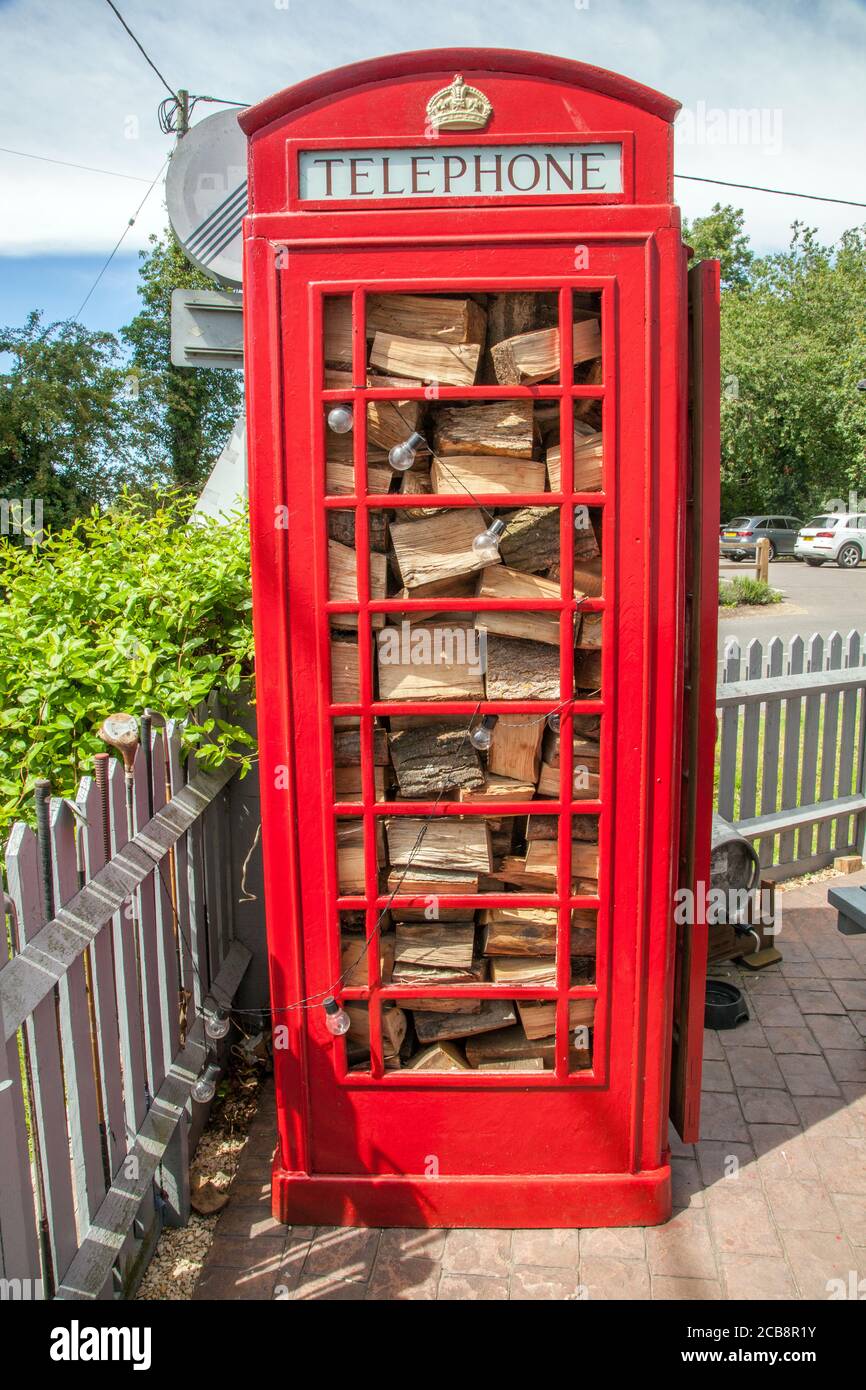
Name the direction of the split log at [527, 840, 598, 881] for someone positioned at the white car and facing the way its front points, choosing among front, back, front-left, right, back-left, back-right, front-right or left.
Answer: back-right

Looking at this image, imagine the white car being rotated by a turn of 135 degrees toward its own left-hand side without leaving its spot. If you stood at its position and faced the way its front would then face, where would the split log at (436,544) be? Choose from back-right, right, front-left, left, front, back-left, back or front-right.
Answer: left

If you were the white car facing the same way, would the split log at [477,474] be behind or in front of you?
behind
